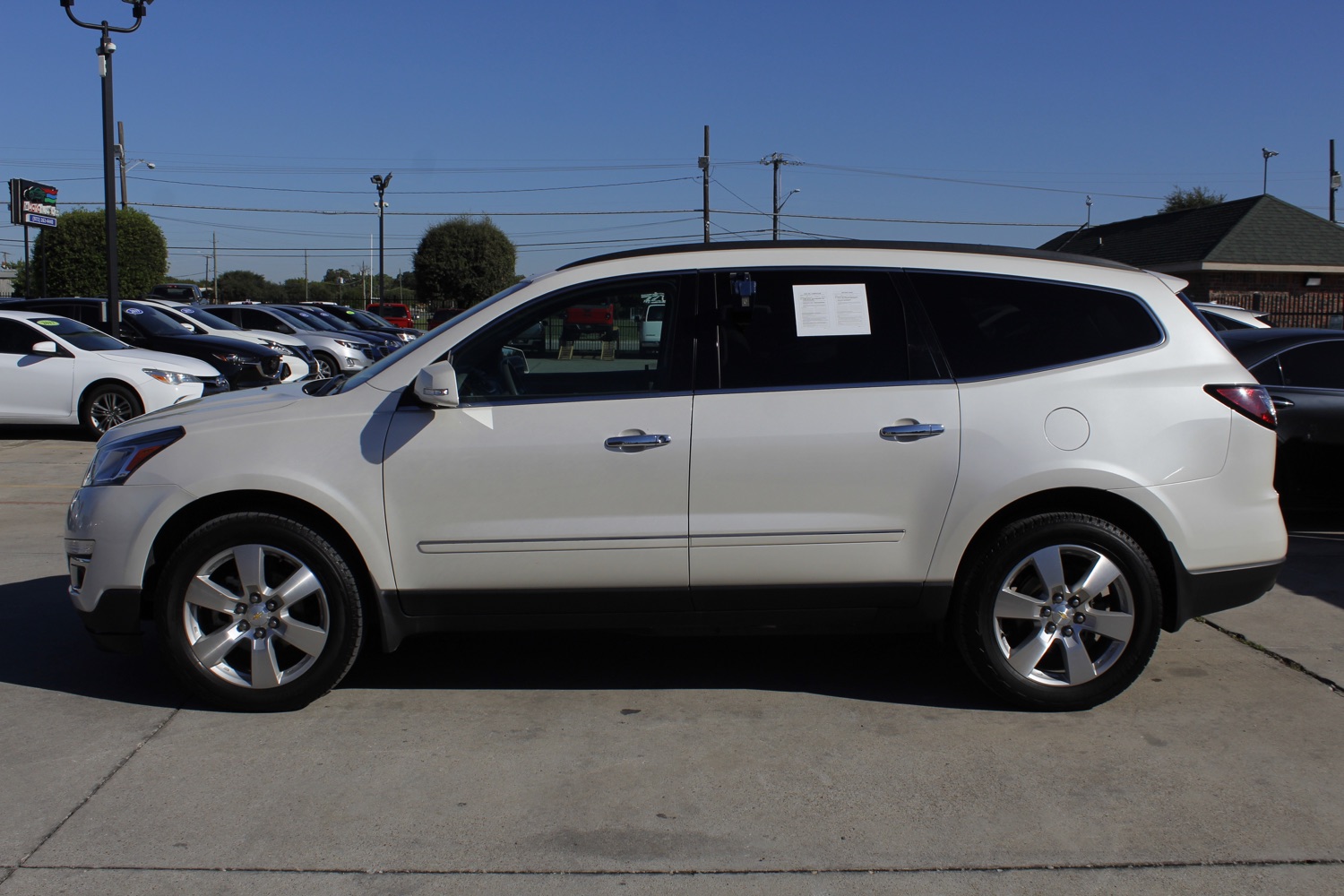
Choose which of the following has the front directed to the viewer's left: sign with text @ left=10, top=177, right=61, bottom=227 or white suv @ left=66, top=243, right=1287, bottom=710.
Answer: the white suv

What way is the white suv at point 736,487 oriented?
to the viewer's left

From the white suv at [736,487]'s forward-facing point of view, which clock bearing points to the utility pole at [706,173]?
The utility pole is roughly at 3 o'clock from the white suv.

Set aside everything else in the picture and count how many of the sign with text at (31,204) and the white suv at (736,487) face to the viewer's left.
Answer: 1

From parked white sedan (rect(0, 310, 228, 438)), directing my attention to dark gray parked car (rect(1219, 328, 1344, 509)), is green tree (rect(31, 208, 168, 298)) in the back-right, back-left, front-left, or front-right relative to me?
back-left

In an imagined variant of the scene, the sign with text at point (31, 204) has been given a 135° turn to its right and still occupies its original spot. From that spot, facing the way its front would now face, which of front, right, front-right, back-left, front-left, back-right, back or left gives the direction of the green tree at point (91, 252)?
right

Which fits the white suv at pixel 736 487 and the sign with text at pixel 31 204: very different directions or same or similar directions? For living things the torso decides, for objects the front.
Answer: very different directions

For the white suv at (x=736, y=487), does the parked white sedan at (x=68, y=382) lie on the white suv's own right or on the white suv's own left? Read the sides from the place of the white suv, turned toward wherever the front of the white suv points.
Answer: on the white suv's own right
